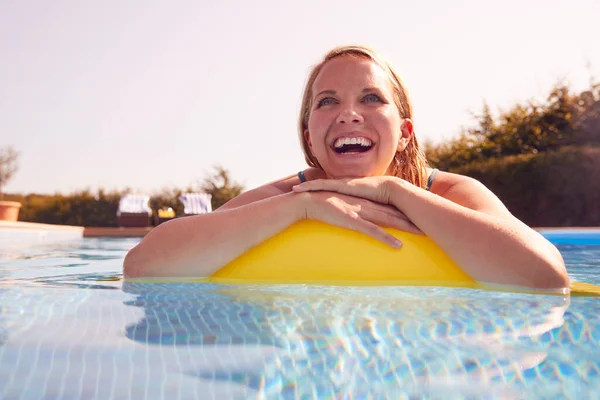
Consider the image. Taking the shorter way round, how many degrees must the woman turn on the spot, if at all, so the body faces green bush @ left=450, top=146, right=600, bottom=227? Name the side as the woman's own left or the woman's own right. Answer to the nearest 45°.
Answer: approximately 135° to the woman's own left

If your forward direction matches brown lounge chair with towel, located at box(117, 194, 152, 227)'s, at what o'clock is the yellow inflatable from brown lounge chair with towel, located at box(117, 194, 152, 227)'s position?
The yellow inflatable is roughly at 12 o'clock from the brown lounge chair with towel.

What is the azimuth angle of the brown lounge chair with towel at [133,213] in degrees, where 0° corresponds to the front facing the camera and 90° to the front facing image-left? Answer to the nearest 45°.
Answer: approximately 0°

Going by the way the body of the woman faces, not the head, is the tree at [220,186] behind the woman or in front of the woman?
behind

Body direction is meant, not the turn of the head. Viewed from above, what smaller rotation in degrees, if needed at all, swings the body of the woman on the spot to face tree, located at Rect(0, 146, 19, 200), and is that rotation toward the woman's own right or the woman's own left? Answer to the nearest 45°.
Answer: approximately 135° to the woman's own right

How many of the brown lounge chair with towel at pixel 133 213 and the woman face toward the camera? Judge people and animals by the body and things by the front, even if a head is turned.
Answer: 2

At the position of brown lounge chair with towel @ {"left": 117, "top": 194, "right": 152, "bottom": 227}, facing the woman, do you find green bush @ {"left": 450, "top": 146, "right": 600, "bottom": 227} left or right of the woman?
left

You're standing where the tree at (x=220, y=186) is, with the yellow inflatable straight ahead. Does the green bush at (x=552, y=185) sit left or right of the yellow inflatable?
left

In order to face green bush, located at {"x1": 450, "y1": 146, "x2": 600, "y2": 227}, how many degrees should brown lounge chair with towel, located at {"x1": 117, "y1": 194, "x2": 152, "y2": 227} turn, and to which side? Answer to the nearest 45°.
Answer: approximately 45° to its left
